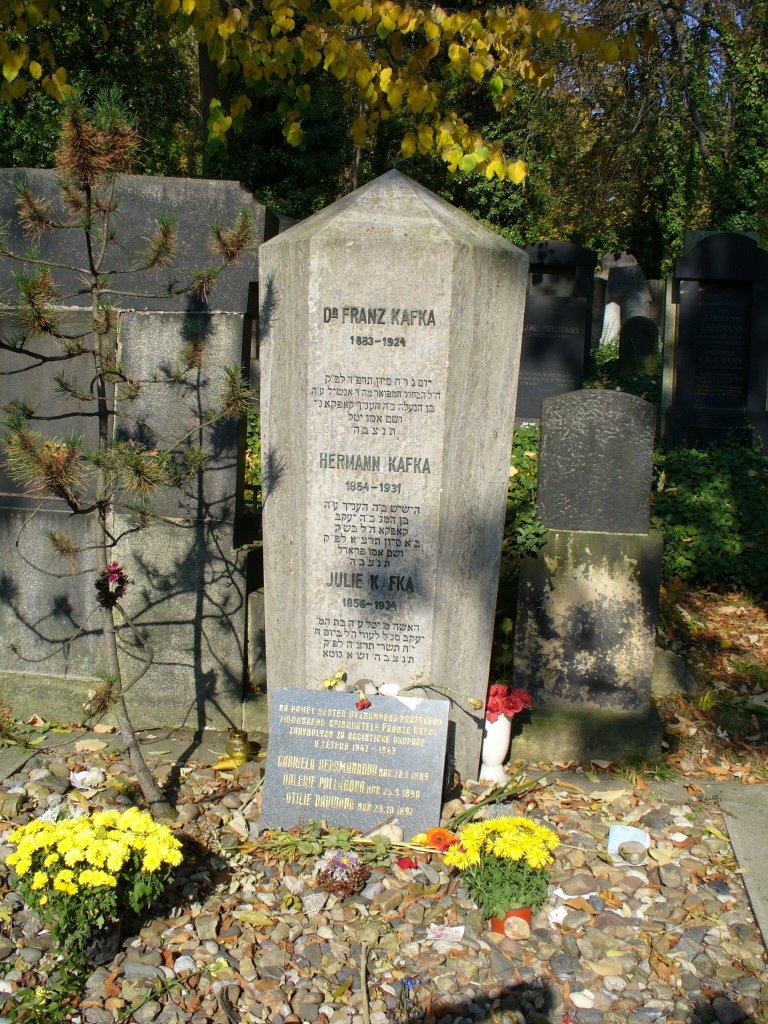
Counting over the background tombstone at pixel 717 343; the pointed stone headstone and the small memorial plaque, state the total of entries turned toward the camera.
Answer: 3

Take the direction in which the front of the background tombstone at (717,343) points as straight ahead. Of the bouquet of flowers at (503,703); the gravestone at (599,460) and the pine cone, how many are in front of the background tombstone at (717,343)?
3

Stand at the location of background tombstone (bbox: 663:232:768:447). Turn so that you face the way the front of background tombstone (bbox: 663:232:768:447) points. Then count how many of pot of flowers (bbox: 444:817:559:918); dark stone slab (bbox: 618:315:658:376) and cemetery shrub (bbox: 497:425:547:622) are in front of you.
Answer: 2

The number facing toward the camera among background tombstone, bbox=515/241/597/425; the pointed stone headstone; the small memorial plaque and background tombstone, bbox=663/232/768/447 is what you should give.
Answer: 4

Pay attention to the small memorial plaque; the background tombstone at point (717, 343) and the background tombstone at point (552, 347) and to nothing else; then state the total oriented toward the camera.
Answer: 3

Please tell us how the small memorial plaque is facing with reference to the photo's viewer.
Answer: facing the viewer

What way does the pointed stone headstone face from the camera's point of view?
toward the camera

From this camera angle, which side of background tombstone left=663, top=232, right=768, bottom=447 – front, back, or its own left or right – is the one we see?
front

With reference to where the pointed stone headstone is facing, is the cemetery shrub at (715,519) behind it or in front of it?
behind

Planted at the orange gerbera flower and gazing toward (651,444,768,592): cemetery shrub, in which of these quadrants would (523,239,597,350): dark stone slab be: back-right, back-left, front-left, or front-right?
front-left

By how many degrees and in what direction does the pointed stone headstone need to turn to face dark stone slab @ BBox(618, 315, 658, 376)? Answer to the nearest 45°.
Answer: approximately 180°

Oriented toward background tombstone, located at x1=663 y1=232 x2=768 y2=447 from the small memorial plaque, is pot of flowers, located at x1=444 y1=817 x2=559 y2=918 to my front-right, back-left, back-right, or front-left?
back-right

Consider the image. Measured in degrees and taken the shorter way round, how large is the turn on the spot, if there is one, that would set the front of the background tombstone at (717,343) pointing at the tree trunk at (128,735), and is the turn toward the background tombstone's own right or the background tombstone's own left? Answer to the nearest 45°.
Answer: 0° — it already faces it

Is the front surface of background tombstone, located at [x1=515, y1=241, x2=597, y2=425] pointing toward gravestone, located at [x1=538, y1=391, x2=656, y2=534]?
yes

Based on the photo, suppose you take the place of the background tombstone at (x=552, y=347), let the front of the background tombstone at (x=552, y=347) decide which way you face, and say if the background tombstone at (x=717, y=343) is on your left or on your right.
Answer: on your left
